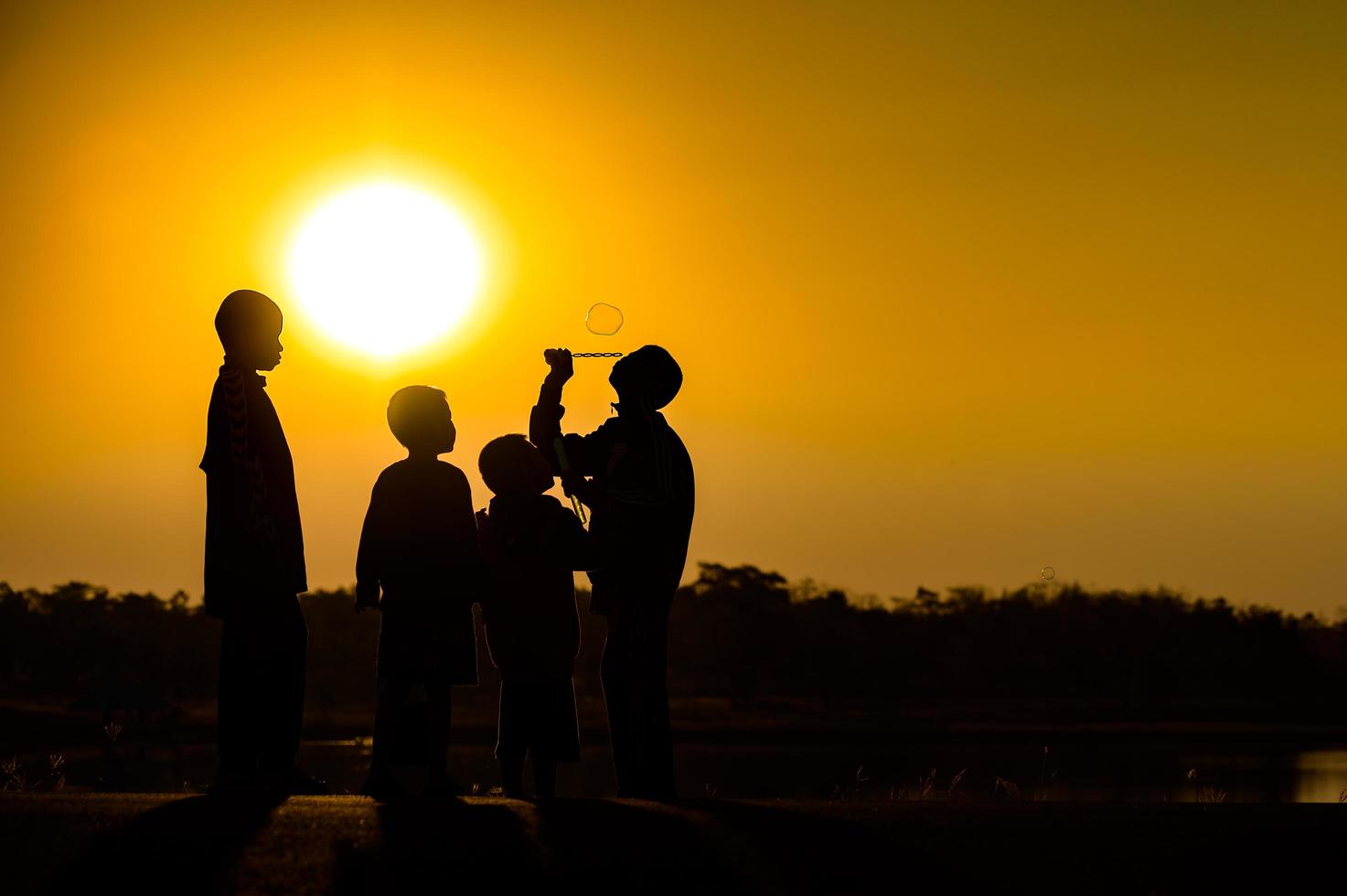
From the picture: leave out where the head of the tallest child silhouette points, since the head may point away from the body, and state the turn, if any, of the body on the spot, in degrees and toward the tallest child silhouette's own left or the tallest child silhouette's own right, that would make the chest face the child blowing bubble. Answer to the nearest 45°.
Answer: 0° — they already face them

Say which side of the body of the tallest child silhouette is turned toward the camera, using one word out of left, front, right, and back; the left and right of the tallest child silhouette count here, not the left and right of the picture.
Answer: right

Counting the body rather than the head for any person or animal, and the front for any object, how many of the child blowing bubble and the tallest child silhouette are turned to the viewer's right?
1

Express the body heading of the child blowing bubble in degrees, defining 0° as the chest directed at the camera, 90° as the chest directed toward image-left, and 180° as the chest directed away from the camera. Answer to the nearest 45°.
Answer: approximately 90°

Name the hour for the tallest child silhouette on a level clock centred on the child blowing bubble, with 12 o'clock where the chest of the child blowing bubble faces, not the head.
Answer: The tallest child silhouette is roughly at 12 o'clock from the child blowing bubble.

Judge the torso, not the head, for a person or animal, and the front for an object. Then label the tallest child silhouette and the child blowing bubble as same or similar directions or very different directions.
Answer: very different directions
